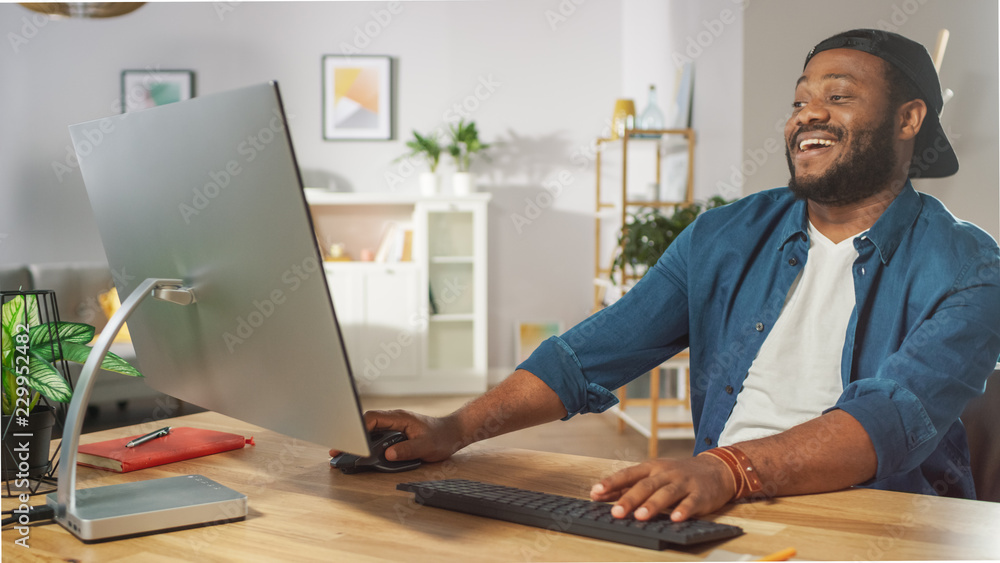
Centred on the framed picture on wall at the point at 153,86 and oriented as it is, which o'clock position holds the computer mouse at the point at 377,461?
The computer mouse is roughly at 12 o'clock from the framed picture on wall.

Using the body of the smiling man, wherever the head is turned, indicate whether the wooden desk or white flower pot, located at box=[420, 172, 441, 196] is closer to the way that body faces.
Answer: the wooden desk

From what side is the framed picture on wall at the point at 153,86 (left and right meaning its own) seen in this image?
front

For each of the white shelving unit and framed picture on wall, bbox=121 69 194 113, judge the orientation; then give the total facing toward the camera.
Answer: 2

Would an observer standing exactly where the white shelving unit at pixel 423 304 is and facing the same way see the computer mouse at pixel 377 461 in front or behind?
in front

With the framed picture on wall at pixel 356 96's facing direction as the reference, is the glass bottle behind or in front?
in front

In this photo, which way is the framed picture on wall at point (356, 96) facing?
toward the camera

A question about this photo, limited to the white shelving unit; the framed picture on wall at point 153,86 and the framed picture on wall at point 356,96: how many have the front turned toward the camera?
3

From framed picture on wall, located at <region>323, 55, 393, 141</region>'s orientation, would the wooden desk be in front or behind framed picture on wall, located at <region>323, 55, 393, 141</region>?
in front

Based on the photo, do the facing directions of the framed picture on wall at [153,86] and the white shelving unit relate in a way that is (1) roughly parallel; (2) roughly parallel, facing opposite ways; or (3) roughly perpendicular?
roughly parallel

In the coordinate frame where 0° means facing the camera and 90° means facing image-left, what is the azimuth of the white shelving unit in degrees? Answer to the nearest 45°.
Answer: approximately 0°

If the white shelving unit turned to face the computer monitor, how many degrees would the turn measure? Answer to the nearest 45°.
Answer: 0° — it already faces it

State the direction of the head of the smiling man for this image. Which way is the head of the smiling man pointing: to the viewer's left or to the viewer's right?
to the viewer's left

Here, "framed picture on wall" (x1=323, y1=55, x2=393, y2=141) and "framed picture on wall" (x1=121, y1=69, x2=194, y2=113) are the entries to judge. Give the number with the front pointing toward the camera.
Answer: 2

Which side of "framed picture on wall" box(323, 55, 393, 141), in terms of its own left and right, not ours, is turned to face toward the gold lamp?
front

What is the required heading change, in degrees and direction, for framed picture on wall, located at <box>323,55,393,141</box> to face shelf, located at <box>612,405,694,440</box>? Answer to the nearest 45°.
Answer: approximately 45° to its left
